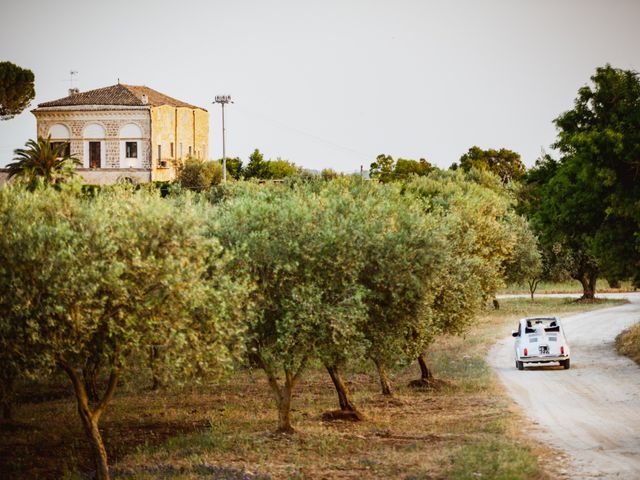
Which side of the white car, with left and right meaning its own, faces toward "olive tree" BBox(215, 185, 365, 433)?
back

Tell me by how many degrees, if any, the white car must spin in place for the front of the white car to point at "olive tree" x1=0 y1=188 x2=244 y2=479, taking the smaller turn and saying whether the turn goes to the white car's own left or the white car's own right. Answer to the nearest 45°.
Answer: approximately 180°

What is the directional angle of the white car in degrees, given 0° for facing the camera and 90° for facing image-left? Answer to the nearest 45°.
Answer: approximately 180°

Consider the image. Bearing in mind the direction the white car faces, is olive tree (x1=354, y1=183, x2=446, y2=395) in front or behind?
behind
